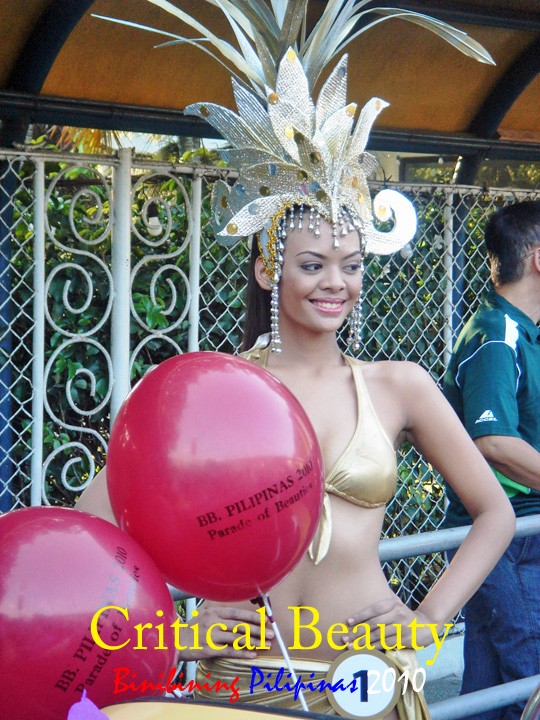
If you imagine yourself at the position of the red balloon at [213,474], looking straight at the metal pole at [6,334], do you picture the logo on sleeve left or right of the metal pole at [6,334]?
right

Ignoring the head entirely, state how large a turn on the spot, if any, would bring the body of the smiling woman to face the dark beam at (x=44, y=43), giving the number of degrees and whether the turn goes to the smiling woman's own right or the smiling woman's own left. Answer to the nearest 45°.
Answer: approximately 135° to the smiling woman's own right
